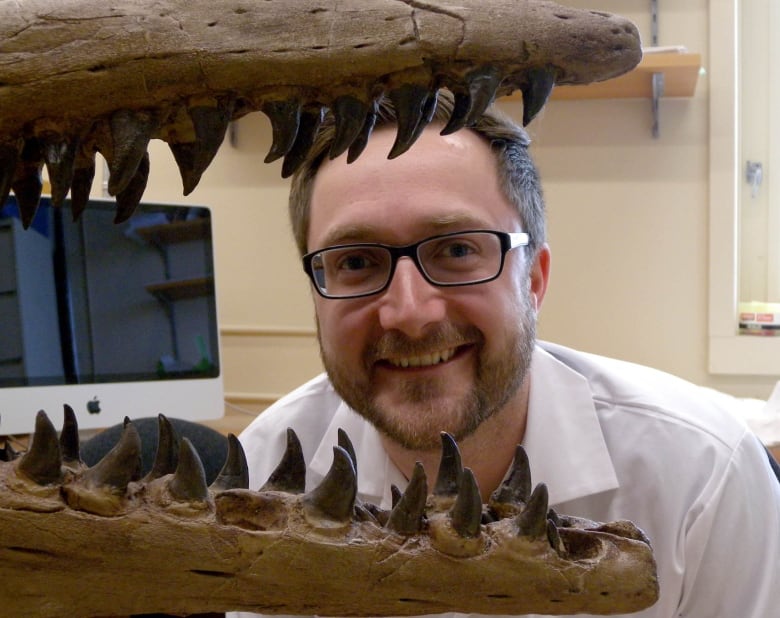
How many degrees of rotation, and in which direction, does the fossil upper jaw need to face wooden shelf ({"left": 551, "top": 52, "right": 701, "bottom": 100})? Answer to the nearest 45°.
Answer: approximately 45° to its left

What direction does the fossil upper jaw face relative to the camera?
to the viewer's right

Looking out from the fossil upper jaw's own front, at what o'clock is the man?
The man is roughly at 10 o'clock from the fossil upper jaw.
